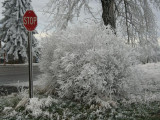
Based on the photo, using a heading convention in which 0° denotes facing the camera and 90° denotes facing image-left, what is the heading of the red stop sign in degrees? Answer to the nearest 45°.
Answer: approximately 45°

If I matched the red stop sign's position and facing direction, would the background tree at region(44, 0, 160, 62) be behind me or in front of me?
behind

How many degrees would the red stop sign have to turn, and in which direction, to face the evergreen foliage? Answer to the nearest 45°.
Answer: approximately 135° to its right

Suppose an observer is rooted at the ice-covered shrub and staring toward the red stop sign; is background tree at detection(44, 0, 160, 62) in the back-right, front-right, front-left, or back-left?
back-right

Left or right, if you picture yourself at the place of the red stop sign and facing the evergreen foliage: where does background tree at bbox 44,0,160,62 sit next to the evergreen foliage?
right

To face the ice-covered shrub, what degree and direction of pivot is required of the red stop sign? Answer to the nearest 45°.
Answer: approximately 135° to its left
